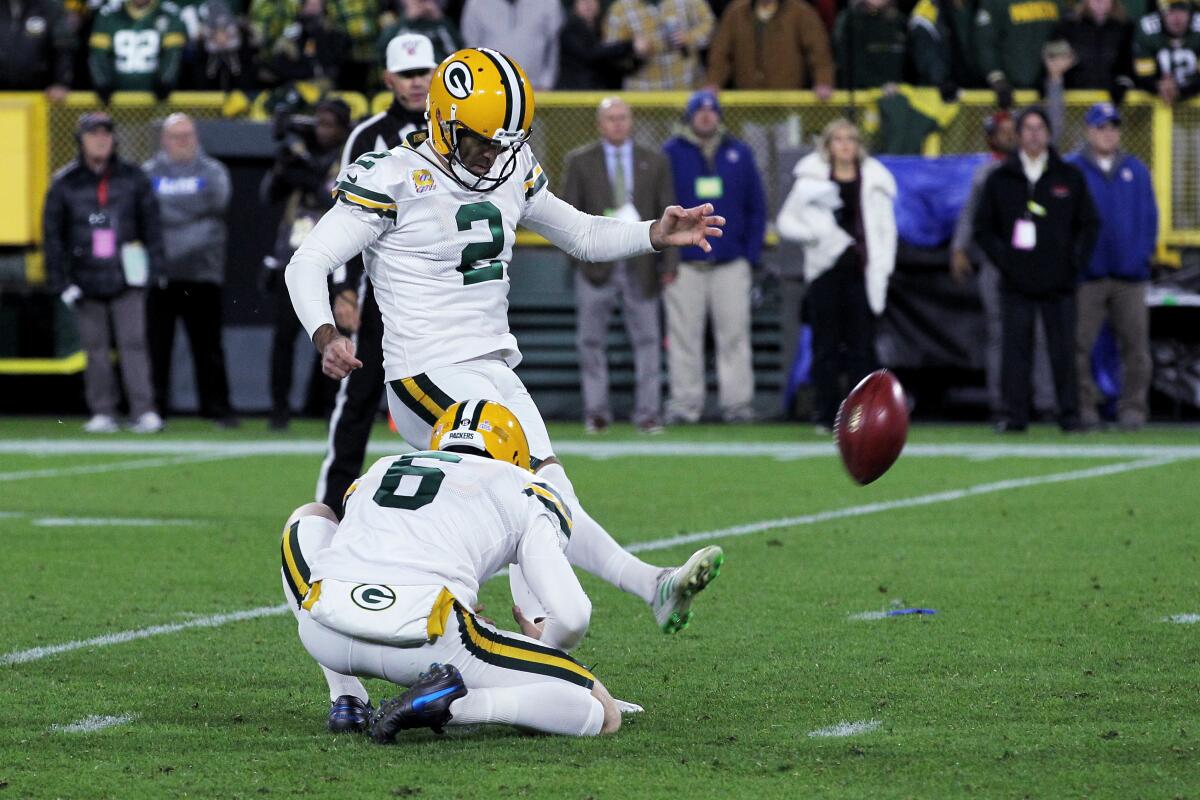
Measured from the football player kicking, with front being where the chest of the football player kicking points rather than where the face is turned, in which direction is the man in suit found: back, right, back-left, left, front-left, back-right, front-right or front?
back-left

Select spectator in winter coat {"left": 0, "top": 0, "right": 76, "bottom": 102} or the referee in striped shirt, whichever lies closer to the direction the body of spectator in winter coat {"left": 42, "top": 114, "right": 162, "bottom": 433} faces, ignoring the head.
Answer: the referee in striped shirt

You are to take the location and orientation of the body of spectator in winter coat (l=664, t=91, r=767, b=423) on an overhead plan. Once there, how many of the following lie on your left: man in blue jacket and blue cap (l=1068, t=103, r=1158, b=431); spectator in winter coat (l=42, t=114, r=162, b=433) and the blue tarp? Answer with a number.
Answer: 2

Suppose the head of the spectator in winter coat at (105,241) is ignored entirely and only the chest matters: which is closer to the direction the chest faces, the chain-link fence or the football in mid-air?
the football in mid-air

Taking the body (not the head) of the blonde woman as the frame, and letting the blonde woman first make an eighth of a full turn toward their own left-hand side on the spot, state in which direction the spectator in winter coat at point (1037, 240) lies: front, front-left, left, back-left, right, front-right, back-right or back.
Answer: front-left
